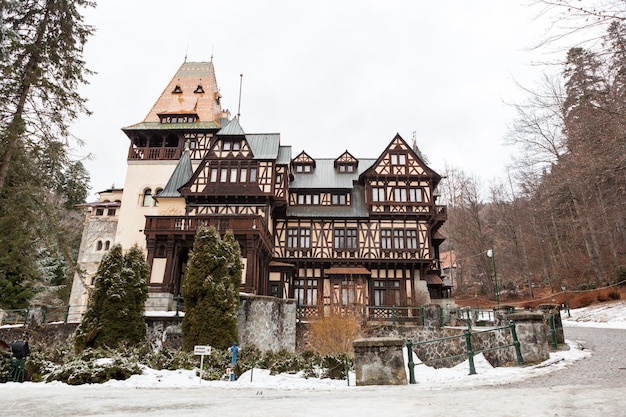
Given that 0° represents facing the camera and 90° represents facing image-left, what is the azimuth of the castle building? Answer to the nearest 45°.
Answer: approximately 0°

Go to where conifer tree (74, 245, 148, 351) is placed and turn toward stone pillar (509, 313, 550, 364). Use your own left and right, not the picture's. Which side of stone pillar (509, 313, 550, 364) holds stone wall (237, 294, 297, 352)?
left

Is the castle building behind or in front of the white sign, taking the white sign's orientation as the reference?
behind

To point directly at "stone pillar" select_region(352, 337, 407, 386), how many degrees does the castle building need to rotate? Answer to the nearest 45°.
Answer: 0° — it already faces it

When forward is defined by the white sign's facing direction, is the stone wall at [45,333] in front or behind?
behind

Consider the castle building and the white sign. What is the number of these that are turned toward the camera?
2

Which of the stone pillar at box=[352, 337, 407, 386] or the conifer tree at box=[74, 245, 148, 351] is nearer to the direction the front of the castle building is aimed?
the stone pillar

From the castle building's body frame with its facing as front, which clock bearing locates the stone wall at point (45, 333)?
The stone wall is roughly at 2 o'clock from the castle building.
